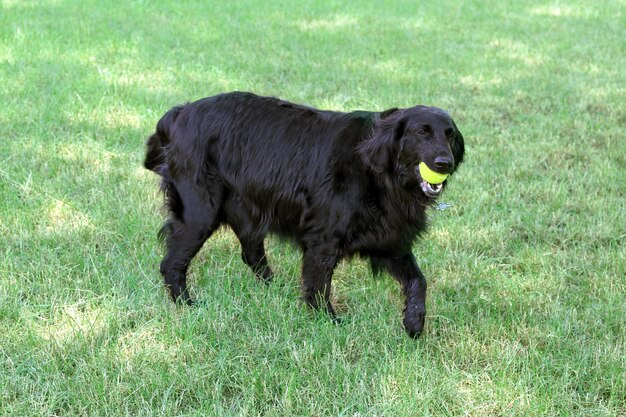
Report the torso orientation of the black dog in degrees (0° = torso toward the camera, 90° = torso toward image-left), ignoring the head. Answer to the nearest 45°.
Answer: approximately 315°
